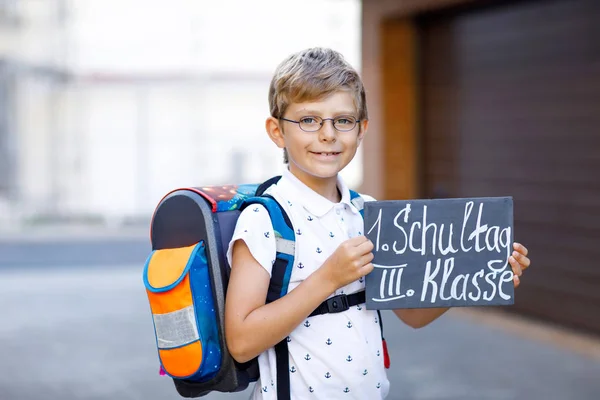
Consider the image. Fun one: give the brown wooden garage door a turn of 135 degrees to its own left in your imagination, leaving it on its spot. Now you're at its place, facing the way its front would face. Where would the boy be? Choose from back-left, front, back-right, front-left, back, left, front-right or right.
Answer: right

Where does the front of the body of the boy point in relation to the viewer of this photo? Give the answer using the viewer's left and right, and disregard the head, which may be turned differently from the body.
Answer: facing the viewer and to the right of the viewer

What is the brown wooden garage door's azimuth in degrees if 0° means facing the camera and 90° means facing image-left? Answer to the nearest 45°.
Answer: approximately 45°
